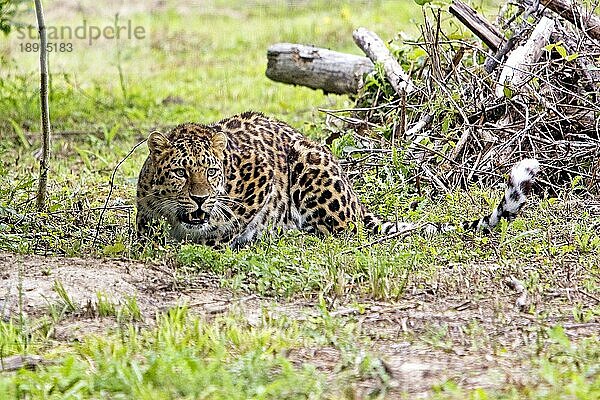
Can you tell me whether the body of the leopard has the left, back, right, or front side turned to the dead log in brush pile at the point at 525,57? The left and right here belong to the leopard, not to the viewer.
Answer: back

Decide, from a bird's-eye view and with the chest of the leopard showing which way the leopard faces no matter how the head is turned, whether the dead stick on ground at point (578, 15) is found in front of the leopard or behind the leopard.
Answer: behind

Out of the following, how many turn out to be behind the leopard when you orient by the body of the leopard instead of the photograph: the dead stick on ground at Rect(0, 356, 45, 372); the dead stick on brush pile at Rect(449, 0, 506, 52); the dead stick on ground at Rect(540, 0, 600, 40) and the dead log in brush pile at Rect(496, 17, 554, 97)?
3

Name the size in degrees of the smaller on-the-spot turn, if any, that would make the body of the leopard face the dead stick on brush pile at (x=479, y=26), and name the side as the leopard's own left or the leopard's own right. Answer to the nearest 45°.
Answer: approximately 180°

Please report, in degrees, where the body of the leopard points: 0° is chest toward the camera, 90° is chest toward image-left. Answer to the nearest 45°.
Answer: approximately 45°

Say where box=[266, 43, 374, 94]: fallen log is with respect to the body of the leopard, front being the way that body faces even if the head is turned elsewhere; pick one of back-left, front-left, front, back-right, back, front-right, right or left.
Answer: back-right

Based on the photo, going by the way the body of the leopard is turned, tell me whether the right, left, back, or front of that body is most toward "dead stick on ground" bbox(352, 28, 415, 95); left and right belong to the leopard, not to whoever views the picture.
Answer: back

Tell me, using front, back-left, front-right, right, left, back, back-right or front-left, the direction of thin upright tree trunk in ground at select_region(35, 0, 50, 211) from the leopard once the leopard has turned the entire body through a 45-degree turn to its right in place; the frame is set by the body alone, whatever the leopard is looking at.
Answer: front

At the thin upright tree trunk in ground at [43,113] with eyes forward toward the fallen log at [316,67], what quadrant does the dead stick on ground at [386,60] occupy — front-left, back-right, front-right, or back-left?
front-right
